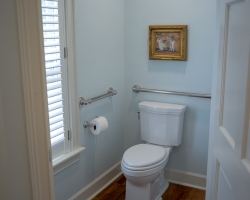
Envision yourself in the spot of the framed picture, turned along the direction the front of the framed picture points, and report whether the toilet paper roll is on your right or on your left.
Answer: on your right

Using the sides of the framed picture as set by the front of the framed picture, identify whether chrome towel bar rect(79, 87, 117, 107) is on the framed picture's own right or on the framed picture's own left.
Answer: on the framed picture's own right

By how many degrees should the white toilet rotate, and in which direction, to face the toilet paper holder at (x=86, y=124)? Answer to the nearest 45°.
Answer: approximately 45° to its right

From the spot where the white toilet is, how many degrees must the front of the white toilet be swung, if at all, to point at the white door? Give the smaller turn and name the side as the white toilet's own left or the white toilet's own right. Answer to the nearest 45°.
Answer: approximately 45° to the white toilet's own left

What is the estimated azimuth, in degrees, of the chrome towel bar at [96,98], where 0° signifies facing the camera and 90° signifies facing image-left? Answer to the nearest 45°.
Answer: approximately 315°

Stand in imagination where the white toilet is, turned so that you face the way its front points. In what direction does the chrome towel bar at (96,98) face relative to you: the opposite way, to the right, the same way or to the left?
to the left

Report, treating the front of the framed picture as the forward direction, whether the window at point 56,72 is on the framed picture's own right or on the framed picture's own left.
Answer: on the framed picture's own right

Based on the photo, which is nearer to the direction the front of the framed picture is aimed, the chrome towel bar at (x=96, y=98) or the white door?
the white door

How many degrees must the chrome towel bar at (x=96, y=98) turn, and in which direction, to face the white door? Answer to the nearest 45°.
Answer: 0° — it already faces it

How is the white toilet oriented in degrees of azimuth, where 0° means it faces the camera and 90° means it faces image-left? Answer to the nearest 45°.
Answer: approximately 45°

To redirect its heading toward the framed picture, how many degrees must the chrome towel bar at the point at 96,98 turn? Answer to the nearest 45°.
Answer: approximately 45° to its left
